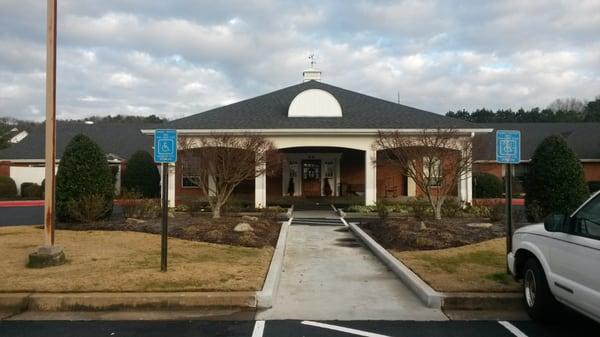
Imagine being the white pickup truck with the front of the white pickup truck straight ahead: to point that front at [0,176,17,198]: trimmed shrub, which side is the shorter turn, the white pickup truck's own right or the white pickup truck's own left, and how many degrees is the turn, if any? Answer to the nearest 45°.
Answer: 0° — it already faces it

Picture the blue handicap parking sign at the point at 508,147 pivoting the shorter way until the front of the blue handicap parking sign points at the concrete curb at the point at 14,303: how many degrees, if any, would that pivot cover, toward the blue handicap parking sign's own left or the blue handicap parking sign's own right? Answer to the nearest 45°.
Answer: approximately 45° to the blue handicap parking sign's own right

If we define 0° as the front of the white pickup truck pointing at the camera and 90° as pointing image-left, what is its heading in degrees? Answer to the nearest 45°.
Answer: approximately 135°

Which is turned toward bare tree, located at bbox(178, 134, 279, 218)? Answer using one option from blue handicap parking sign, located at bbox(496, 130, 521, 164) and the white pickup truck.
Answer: the white pickup truck

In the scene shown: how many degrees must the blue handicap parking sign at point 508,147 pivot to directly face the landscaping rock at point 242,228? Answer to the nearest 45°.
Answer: approximately 90° to its right

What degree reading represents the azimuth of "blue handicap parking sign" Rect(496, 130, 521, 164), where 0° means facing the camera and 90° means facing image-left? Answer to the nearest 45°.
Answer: approximately 0°

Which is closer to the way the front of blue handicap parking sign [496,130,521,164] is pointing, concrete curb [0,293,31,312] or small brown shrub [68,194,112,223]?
the concrete curb

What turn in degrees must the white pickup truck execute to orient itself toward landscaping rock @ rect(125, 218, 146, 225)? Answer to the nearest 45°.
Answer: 0° — it already faces it

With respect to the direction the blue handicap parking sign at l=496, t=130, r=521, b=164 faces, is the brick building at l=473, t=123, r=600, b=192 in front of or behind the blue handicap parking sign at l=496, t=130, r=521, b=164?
behind

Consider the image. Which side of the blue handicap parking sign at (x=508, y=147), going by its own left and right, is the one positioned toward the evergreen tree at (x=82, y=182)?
right

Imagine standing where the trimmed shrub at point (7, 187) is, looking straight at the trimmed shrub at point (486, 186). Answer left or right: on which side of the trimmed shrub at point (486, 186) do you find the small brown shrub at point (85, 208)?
right
